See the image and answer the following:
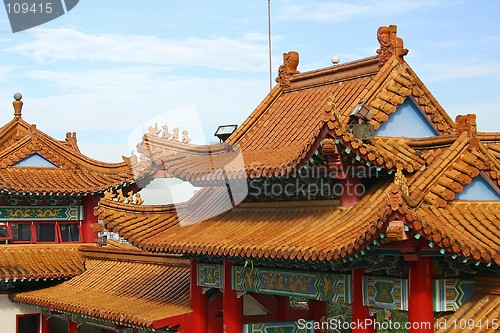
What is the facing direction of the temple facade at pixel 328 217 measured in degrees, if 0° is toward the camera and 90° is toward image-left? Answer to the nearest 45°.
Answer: approximately 45°
